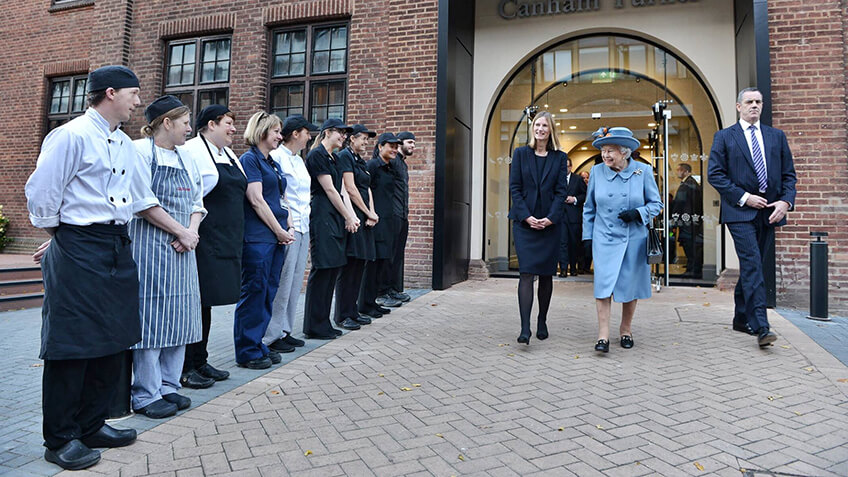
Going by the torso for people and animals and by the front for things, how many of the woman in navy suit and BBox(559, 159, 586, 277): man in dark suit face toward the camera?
2

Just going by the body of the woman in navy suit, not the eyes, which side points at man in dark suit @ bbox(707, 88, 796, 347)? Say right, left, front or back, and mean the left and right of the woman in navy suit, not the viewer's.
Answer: left

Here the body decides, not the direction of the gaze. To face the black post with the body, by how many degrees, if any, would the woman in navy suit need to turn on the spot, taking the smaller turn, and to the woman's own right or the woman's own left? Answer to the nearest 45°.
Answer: approximately 135° to the woman's own left

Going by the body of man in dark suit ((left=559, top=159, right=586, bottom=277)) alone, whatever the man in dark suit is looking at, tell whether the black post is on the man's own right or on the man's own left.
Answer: on the man's own left

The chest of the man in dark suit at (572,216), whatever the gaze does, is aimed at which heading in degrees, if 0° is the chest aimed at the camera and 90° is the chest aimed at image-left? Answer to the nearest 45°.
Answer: approximately 0°

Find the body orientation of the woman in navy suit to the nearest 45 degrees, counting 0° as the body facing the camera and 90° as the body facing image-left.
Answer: approximately 0°

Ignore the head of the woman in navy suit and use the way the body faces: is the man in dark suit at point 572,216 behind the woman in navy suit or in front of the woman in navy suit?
behind
